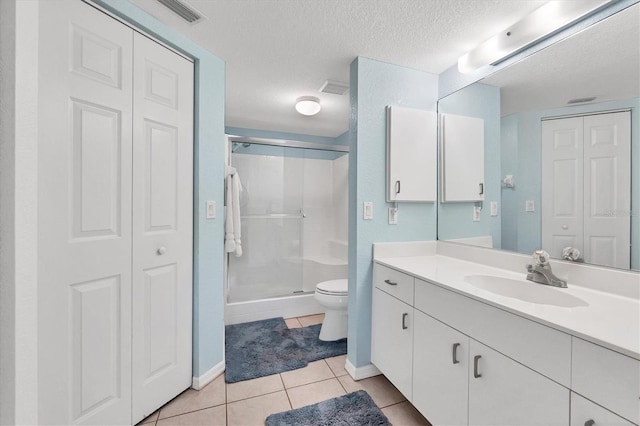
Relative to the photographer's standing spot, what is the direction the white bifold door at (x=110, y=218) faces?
facing the viewer and to the right of the viewer

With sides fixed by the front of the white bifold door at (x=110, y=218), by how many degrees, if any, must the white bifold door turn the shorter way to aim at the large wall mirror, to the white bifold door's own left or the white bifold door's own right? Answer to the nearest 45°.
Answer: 0° — it already faces it

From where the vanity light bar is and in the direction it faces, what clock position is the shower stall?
The shower stall is roughly at 2 o'clock from the vanity light bar.

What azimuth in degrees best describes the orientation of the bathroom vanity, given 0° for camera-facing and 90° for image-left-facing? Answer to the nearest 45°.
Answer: approximately 45°

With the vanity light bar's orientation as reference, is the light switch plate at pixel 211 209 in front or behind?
in front

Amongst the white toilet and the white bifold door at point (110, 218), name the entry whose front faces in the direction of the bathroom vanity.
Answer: the white bifold door

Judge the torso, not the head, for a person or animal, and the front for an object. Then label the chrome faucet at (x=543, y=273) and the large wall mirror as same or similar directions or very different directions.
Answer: same or similar directions

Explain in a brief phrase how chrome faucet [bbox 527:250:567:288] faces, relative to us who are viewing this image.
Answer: facing the viewer and to the left of the viewer
